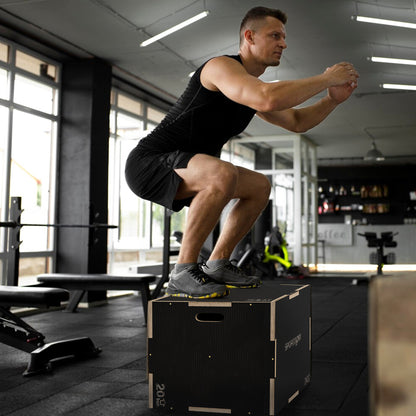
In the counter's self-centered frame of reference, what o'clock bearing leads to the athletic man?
The athletic man is roughly at 12 o'clock from the counter.

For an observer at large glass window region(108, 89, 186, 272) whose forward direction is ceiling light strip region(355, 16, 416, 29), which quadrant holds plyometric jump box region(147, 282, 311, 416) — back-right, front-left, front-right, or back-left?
front-right

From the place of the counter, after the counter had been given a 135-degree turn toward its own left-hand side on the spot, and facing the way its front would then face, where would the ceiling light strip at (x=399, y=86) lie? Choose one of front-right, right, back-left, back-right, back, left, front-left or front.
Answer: back-right

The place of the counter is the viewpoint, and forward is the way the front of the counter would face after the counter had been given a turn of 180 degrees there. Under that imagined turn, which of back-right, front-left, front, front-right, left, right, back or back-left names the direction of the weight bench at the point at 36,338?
back

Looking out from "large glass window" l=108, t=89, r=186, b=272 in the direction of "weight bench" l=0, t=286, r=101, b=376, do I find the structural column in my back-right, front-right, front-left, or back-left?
front-right

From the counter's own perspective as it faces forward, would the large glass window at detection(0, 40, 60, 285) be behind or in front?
in front

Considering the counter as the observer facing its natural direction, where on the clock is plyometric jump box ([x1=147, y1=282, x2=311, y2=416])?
The plyometric jump box is roughly at 12 o'clock from the counter.

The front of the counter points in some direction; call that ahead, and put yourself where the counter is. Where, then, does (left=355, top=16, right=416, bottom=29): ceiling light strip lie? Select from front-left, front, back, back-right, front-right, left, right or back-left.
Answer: front

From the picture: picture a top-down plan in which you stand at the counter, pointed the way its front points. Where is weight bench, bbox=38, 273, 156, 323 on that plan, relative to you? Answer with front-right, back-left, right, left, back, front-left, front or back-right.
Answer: front

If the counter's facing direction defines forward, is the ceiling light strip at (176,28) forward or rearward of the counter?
forward

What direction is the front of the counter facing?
toward the camera

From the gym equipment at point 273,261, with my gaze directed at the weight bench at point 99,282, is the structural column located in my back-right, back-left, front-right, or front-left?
front-right

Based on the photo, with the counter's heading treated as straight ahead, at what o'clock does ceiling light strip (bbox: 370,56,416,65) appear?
The ceiling light strip is roughly at 12 o'clock from the counter.
